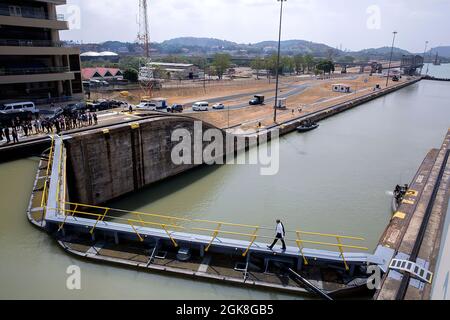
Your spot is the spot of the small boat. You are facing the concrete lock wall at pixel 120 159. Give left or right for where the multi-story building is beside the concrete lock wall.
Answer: right

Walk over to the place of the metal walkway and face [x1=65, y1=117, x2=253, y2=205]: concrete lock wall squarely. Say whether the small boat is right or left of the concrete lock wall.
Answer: right

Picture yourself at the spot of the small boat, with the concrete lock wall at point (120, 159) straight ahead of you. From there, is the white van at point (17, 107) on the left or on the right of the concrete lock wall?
right
